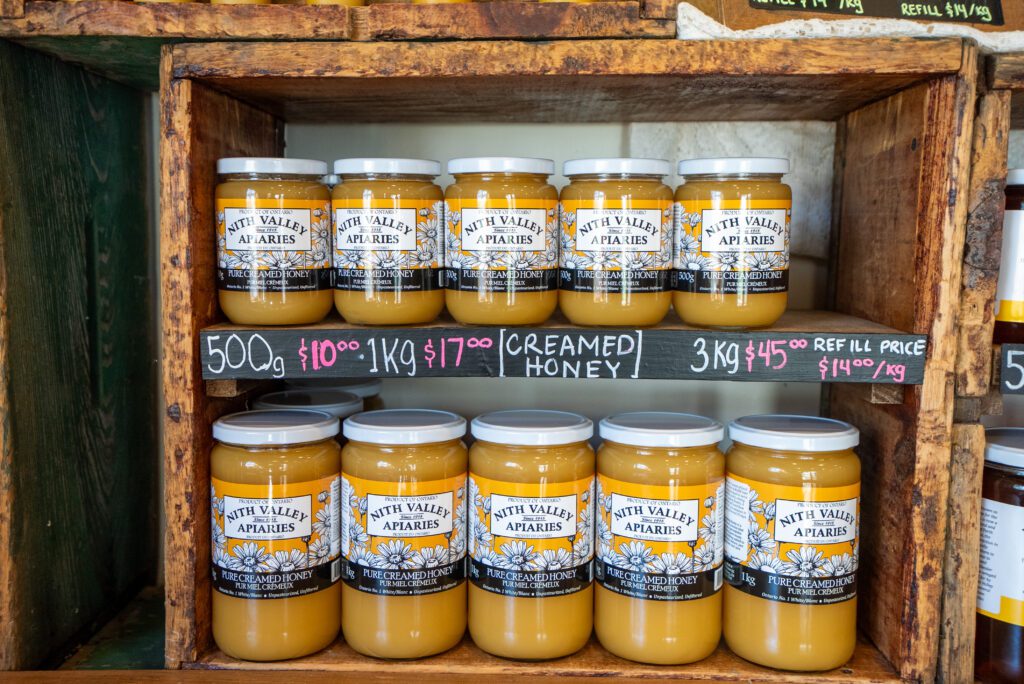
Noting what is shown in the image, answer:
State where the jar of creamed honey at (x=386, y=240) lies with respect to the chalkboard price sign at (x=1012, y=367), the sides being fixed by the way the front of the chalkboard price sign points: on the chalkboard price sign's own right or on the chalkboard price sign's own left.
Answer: on the chalkboard price sign's own right

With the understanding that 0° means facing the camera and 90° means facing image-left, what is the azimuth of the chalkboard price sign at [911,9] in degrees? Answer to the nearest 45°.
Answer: approximately 0°

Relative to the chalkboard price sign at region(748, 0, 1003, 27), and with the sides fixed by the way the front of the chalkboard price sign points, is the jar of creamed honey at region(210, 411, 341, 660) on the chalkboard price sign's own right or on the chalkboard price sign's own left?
on the chalkboard price sign's own right

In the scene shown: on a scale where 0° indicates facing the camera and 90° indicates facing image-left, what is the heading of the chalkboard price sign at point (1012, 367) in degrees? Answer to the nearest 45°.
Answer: approximately 0°

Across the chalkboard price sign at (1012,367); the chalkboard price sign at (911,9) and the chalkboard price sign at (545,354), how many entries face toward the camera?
3
